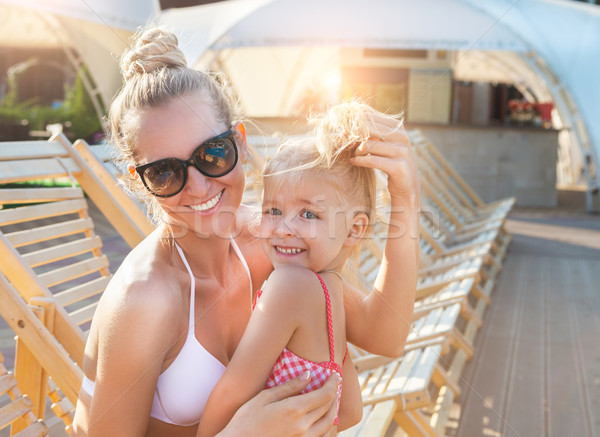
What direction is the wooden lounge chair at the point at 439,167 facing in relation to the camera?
to the viewer's right

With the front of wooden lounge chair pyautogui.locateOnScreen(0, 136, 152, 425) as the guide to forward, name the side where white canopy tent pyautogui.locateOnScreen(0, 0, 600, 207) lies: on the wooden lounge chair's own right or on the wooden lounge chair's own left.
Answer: on the wooden lounge chair's own left

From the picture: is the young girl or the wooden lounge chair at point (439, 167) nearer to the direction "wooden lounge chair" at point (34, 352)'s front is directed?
the young girl

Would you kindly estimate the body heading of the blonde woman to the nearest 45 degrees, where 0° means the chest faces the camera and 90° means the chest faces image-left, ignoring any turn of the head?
approximately 315°

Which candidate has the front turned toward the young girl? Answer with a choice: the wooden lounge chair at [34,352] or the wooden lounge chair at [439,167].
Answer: the wooden lounge chair at [34,352]

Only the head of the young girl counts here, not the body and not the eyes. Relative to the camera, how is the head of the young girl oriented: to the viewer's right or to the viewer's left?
to the viewer's left

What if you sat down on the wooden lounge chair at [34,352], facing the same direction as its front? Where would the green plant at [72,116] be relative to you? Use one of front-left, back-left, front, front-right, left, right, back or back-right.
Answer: back-left
